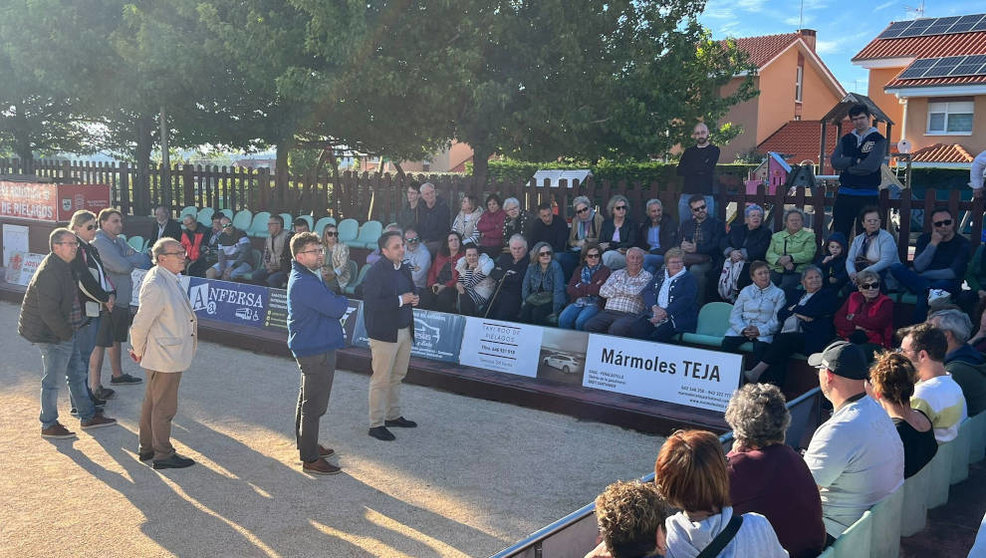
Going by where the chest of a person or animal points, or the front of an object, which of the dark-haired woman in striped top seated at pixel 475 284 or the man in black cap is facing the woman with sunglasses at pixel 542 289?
the man in black cap

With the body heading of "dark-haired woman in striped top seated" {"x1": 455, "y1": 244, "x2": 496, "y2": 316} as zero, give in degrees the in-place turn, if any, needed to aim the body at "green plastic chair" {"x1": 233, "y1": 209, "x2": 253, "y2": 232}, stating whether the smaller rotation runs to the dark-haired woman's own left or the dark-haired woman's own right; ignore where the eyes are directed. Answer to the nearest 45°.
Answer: approximately 90° to the dark-haired woman's own right

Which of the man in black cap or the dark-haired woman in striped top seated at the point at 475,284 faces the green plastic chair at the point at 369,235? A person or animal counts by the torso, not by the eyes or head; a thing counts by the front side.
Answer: the man in black cap

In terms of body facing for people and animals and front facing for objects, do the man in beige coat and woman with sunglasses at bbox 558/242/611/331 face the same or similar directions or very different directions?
very different directions

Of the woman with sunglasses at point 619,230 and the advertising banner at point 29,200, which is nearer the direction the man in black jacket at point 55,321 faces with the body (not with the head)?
the woman with sunglasses

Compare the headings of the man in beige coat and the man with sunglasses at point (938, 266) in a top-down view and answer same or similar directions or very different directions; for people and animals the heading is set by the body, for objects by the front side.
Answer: very different directions

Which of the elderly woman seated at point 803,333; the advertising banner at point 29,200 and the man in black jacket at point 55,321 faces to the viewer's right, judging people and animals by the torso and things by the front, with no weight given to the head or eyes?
the man in black jacket

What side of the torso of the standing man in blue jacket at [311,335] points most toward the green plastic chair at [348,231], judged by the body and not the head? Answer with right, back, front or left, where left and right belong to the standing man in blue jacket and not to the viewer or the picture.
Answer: left

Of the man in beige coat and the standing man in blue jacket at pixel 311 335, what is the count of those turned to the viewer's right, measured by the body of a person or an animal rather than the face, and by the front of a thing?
2

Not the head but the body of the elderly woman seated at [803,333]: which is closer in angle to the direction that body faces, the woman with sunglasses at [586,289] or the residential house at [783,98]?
the woman with sunglasses

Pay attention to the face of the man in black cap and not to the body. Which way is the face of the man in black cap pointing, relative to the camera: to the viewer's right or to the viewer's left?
to the viewer's left

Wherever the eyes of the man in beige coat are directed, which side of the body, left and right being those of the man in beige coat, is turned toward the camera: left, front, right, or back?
right
